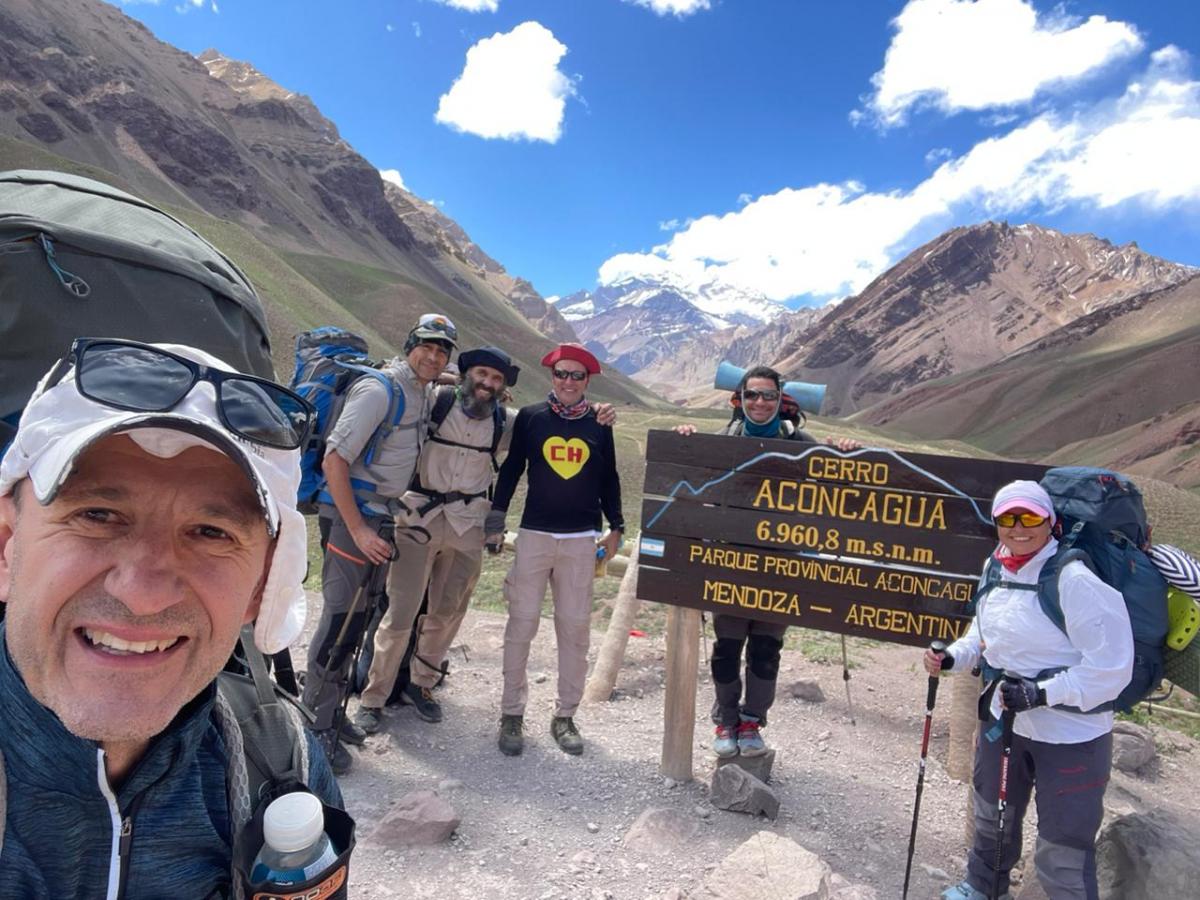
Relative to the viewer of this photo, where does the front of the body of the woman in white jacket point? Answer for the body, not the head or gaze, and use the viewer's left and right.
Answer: facing the viewer and to the left of the viewer

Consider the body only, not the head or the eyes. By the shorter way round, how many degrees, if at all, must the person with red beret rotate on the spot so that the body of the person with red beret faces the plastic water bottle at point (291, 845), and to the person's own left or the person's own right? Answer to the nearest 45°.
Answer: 0° — they already face it

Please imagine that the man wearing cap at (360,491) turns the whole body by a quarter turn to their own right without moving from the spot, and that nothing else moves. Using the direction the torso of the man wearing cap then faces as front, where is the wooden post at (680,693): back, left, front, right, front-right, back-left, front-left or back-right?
back-left

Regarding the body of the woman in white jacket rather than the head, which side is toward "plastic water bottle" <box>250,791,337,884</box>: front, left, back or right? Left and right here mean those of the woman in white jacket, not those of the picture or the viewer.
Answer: front

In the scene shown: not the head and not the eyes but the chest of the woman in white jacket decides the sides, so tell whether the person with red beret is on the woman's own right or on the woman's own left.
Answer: on the woman's own right

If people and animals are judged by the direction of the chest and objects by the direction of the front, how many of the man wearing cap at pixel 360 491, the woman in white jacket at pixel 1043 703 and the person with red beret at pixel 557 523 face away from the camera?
0

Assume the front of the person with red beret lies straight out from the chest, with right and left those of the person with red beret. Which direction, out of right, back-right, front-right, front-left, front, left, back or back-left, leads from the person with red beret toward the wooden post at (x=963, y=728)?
left

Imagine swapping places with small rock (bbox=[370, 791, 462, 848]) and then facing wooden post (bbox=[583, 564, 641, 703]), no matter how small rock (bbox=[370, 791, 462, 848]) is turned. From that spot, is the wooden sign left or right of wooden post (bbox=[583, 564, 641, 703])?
right

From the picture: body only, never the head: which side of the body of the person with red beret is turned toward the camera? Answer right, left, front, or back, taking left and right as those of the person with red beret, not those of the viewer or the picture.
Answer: front

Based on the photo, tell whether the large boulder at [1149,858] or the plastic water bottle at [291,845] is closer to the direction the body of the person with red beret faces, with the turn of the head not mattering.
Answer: the plastic water bottle

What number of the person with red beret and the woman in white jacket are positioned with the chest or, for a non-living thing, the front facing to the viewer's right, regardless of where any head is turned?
0
